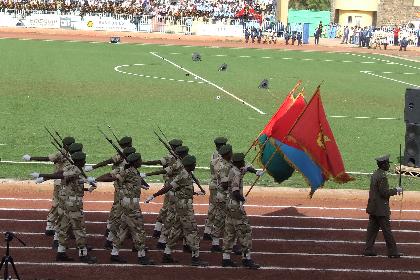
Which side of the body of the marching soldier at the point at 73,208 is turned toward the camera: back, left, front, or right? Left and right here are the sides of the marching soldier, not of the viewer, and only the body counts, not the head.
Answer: right

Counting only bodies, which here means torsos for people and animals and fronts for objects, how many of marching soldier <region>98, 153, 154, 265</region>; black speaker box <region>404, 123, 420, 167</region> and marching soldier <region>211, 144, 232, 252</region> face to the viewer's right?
2

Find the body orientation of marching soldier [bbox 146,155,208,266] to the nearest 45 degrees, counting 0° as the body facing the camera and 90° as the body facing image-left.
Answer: approximately 270°

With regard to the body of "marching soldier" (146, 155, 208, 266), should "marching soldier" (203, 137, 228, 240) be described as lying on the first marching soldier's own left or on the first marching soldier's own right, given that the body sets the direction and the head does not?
on the first marching soldier's own left

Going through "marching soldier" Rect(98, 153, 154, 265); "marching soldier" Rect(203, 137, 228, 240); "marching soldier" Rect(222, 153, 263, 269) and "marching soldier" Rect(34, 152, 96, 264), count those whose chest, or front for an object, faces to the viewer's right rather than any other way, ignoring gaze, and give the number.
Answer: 4

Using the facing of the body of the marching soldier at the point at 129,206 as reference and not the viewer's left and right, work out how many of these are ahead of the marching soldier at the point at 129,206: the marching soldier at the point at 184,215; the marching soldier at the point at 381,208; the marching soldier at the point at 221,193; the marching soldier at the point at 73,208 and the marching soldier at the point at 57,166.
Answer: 3

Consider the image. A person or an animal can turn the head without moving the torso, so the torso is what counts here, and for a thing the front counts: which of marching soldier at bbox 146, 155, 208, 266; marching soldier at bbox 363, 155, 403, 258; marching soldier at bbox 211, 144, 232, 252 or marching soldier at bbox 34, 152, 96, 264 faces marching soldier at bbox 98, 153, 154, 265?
marching soldier at bbox 34, 152, 96, 264

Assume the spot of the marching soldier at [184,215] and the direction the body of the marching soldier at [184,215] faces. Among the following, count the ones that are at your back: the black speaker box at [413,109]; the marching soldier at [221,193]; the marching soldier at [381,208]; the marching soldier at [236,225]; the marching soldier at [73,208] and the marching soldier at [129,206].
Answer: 2

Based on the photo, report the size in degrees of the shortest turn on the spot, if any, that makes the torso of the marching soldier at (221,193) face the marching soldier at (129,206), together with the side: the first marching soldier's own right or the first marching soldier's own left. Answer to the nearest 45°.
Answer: approximately 180°

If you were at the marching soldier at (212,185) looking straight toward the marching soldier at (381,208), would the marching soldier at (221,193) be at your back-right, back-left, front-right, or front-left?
front-right

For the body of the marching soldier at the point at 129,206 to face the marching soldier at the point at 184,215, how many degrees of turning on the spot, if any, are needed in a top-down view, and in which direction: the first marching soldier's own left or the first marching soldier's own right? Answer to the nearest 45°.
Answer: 0° — they already face them

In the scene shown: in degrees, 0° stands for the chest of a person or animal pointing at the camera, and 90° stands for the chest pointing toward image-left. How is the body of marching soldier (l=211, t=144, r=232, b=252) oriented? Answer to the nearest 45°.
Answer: approximately 270°

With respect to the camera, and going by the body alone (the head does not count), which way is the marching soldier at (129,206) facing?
to the viewer's right

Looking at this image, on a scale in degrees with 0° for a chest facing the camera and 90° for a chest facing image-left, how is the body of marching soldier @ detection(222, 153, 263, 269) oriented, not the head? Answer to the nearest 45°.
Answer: approximately 270°

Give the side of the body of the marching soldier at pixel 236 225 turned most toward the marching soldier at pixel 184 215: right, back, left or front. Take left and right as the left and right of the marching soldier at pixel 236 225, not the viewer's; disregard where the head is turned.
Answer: back

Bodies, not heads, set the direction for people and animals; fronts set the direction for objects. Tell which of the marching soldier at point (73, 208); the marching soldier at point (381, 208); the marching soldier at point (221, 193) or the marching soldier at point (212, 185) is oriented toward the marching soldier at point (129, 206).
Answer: the marching soldier at point (73, 208)
